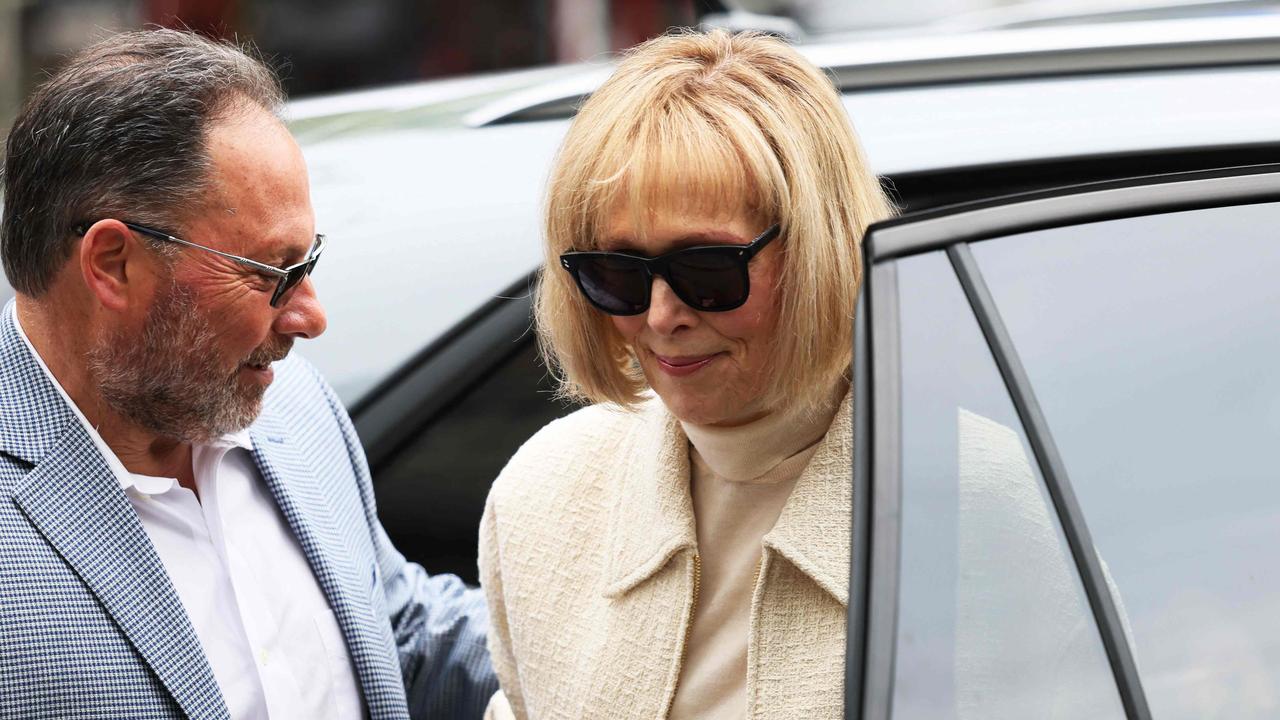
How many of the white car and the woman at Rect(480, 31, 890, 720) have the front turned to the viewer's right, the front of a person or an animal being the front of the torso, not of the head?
1

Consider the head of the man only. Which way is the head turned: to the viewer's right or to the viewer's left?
to the viewer's right

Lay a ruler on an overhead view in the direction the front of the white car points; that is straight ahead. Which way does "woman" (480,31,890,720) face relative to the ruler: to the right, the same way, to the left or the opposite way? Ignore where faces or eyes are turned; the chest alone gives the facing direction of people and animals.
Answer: to the right

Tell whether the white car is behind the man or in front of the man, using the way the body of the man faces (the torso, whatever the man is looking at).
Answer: in front

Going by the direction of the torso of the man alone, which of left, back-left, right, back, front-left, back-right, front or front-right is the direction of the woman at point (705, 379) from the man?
front

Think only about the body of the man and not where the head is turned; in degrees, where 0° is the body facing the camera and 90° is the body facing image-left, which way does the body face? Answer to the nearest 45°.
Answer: approximately 315°

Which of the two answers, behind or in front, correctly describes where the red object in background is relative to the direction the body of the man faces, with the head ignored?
behind

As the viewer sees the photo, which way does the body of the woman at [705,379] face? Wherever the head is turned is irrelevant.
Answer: toward the camera

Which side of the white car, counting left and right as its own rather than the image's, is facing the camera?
right
